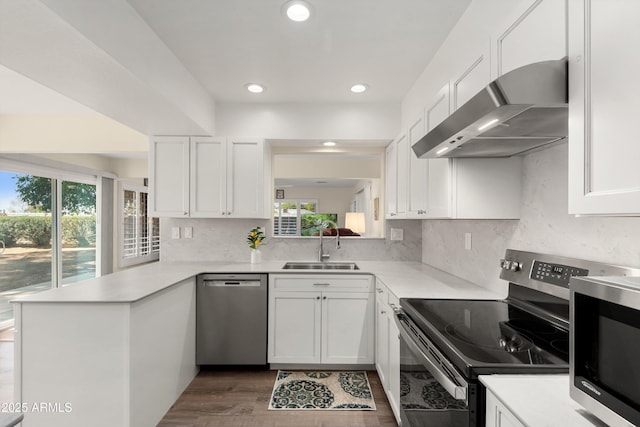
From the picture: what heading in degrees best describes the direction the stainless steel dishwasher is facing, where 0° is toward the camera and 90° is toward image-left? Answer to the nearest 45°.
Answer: approximately 0°

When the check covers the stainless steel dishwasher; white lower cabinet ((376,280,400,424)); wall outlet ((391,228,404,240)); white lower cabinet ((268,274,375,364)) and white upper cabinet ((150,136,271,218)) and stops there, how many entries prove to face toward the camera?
4

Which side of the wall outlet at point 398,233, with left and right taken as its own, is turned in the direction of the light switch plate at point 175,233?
right

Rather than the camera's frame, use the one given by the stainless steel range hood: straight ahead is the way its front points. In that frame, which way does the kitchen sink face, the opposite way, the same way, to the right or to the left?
to the left

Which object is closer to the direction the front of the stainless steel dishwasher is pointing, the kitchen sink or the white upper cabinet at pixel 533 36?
the white upper cabinet

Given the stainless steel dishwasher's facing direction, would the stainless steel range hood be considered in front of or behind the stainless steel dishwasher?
in front

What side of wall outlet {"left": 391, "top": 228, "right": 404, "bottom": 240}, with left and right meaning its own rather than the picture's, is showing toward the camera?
front

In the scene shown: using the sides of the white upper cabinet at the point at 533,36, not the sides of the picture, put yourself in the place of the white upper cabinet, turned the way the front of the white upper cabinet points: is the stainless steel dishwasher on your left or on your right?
on your right

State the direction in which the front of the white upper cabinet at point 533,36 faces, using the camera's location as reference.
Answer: facing the viewer and to the left of the viewer

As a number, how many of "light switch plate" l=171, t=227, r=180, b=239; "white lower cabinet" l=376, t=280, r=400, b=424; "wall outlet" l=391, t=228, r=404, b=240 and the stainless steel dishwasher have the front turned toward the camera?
3

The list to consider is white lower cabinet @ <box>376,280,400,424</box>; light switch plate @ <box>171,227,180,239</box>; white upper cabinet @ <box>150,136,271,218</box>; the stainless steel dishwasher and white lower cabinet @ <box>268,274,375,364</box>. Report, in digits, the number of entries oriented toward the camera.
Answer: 4

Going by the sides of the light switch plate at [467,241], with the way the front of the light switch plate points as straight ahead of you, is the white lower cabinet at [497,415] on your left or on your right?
on your left
